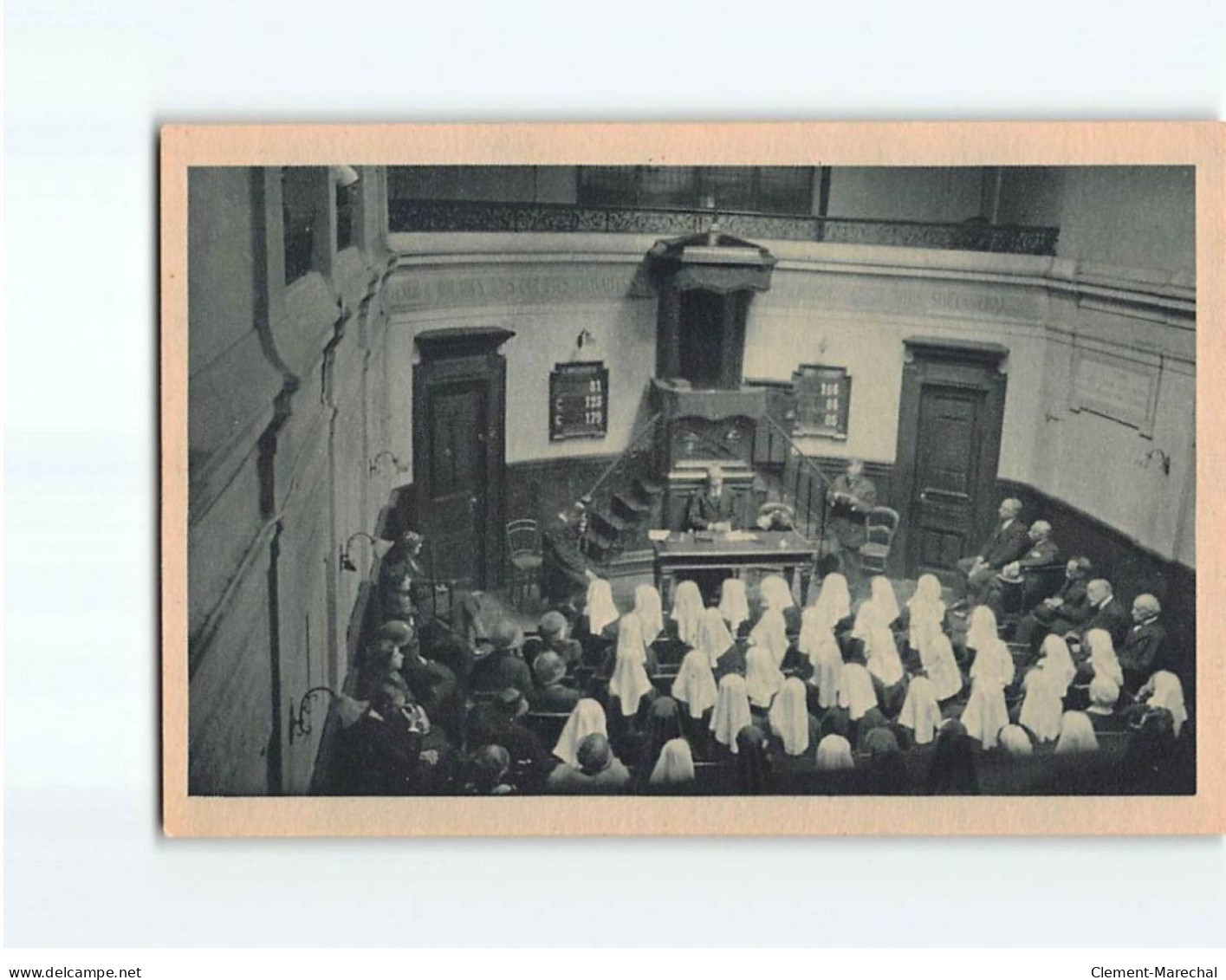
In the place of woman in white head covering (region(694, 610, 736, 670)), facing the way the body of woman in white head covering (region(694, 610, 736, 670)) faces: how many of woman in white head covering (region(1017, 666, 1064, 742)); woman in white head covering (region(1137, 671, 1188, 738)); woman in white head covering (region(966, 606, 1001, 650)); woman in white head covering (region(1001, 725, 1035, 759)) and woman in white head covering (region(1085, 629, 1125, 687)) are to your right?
5

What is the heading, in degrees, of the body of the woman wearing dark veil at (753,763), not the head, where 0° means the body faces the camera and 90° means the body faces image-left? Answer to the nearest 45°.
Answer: approximately 180°

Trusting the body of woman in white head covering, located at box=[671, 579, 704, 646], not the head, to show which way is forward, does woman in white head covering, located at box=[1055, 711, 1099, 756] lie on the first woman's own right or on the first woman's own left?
on the first woman's own right

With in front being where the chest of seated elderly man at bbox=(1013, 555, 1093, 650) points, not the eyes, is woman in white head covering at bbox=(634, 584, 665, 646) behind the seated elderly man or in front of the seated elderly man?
in front

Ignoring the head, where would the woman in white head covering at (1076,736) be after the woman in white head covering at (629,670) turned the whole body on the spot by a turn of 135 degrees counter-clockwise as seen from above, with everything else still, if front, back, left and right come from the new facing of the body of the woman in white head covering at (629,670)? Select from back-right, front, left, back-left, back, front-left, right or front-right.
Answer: back-left

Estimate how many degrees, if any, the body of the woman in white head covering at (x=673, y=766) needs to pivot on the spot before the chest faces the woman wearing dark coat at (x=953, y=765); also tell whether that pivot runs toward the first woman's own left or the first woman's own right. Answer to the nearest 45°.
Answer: approximately 90° to the first woman's own right

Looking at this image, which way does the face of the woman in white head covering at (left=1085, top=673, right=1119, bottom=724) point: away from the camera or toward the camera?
away from the camera

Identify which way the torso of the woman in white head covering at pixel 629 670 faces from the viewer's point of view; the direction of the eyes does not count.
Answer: away from the camera

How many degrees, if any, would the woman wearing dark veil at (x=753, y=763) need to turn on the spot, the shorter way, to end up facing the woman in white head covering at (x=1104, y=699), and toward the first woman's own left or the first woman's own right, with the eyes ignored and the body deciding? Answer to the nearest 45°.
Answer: approximately 90° to the first woman's own right

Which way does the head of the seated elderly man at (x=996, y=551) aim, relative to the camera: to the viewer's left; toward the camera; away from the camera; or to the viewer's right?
to the viewer's left

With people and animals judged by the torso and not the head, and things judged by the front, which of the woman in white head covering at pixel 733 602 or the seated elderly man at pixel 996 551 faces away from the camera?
the woman in white head covering

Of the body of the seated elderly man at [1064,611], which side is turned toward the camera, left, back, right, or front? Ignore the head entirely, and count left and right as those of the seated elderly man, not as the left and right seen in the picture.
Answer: left

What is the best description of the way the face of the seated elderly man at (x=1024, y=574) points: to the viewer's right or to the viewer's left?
to the viewer's left

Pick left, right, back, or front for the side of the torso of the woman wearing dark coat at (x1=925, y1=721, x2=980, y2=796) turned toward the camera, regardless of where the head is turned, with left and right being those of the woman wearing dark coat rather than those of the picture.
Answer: back
